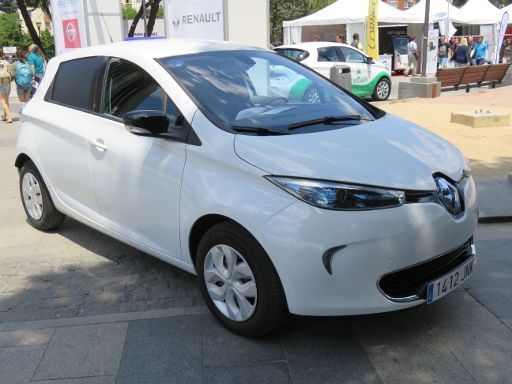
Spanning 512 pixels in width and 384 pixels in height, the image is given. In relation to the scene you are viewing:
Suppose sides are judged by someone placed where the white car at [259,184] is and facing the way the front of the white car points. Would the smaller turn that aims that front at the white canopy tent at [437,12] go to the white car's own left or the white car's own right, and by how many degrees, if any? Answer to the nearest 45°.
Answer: approximately 135° to the white car's own left

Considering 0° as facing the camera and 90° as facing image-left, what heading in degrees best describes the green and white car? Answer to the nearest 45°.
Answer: approximately 225°

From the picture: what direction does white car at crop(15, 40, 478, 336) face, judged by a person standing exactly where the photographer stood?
facing the viewer and to the right of the viewer

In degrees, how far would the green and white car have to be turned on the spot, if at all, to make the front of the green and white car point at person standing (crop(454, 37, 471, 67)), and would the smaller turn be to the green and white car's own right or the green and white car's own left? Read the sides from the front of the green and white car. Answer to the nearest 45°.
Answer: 0° — it already faces them

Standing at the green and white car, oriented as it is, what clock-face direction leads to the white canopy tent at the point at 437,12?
The white canopy tent is roughly at 11 o'clock from the green and white car.

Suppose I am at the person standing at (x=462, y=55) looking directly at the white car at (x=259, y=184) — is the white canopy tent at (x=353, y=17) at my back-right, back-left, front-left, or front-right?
back-right

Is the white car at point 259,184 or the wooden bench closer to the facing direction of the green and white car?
the wooden bench

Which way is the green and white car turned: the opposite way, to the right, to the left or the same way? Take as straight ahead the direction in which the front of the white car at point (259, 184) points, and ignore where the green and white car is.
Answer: to the left

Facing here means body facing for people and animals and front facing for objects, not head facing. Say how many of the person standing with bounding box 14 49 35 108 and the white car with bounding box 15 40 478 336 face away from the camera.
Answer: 1

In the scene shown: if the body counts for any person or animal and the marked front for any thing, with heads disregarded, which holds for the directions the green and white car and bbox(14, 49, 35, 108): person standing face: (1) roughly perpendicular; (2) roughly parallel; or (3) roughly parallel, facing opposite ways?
roughly perpendicular

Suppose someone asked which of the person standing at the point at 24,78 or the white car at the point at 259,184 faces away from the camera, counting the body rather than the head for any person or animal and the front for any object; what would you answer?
the person standing

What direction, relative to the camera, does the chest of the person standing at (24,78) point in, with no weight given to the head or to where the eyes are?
away from the camera

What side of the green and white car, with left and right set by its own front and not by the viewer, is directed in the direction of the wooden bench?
front
